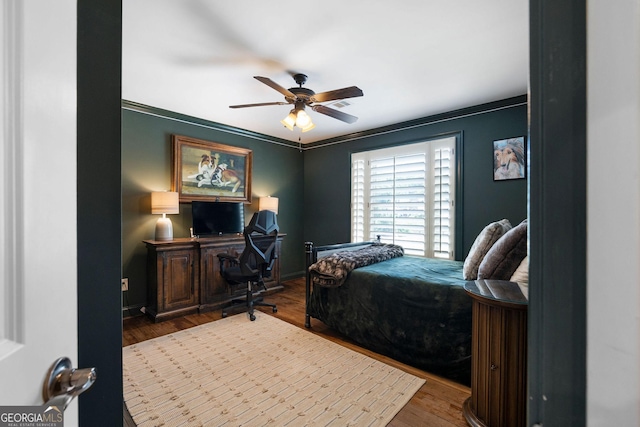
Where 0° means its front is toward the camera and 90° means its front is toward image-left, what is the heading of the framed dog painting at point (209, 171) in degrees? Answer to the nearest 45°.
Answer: approximately 315°

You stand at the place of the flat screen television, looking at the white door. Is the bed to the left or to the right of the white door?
left

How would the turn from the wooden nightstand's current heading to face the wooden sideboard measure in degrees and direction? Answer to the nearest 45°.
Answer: approximately 45° to its right

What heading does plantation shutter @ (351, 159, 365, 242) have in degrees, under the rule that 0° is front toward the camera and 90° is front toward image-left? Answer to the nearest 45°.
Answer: approximately 45°

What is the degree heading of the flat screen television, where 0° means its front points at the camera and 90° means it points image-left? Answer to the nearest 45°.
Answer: approximately 315°

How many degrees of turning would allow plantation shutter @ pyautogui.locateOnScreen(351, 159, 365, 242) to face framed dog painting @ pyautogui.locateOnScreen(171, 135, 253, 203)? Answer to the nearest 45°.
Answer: approximately 45° to its right

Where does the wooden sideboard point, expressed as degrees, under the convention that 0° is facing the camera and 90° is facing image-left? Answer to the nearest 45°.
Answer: approximately 315°

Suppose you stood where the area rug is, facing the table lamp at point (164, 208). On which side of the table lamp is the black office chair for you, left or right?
right

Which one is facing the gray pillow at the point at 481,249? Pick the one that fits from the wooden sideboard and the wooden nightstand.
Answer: the wooden sideboard

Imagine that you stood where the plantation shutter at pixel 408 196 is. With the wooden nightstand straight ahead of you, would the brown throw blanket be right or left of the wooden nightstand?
right
